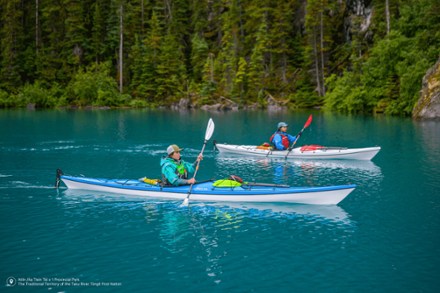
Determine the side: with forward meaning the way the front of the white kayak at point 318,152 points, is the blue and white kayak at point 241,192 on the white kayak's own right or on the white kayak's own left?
on the white kayak's own right

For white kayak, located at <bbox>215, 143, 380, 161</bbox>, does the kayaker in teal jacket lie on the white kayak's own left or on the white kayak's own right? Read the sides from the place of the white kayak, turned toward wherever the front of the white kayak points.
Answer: on the white kayak's own right

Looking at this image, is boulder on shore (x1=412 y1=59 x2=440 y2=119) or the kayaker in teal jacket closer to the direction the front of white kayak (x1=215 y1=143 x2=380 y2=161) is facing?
the boulder on shore

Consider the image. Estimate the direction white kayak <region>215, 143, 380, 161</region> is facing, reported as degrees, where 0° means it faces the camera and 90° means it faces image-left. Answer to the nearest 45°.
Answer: approximately 270°
